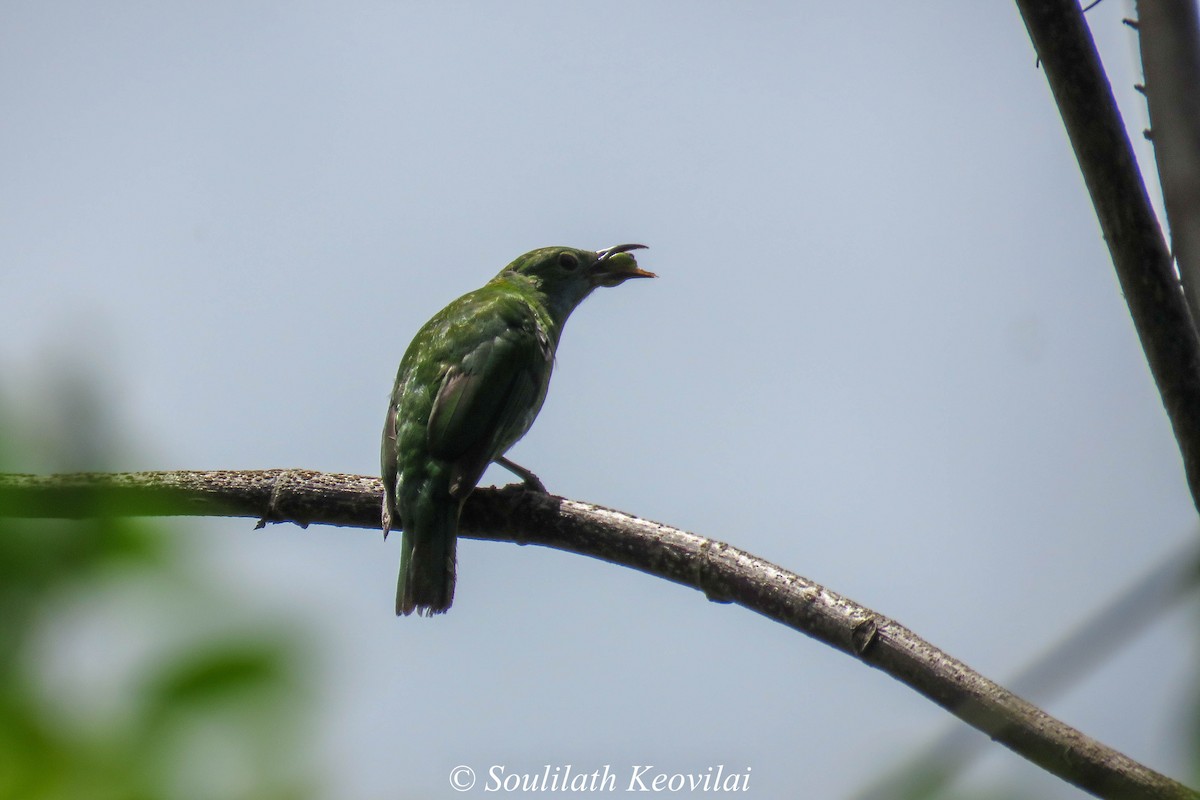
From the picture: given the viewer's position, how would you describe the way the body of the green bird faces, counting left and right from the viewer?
facing away from the viewer and to the right of the viewer

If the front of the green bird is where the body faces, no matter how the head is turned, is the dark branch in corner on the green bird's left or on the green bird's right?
on the green bird's right

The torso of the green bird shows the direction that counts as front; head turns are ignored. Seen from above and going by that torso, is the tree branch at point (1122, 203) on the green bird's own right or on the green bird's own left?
on the green bird's own right
